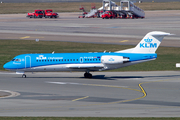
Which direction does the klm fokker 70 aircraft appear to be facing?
to the viewer's left
